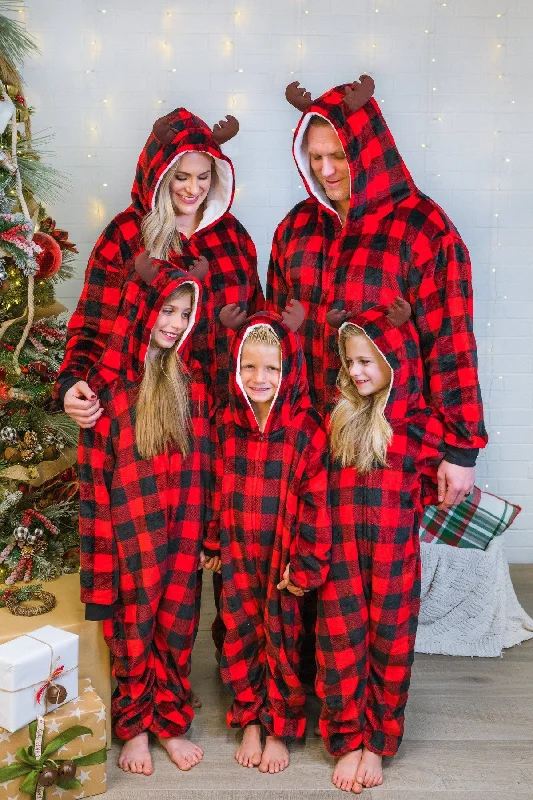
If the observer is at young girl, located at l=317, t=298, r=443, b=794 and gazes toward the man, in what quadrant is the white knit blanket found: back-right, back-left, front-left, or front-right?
front-right

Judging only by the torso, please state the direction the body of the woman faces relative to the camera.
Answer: toward the camera

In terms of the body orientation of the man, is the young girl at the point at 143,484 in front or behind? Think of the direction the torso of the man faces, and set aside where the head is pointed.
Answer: in front

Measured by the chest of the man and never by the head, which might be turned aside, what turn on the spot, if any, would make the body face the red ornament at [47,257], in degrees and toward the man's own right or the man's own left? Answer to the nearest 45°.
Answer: approximately 45° to the man's own right

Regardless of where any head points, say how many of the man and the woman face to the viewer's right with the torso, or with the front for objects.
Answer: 0

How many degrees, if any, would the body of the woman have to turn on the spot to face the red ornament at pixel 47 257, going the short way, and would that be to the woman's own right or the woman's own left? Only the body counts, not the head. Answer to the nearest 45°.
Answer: approximately 135° to the woman's own right

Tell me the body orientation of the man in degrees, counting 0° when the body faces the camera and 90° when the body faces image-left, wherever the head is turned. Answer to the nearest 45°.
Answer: approximately 45°

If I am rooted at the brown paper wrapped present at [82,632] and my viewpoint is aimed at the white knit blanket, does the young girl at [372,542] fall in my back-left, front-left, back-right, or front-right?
front-right

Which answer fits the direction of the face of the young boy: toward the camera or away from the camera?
toward the camera

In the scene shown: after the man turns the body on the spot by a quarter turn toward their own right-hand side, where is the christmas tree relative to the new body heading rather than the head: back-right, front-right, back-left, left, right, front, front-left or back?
front-left
